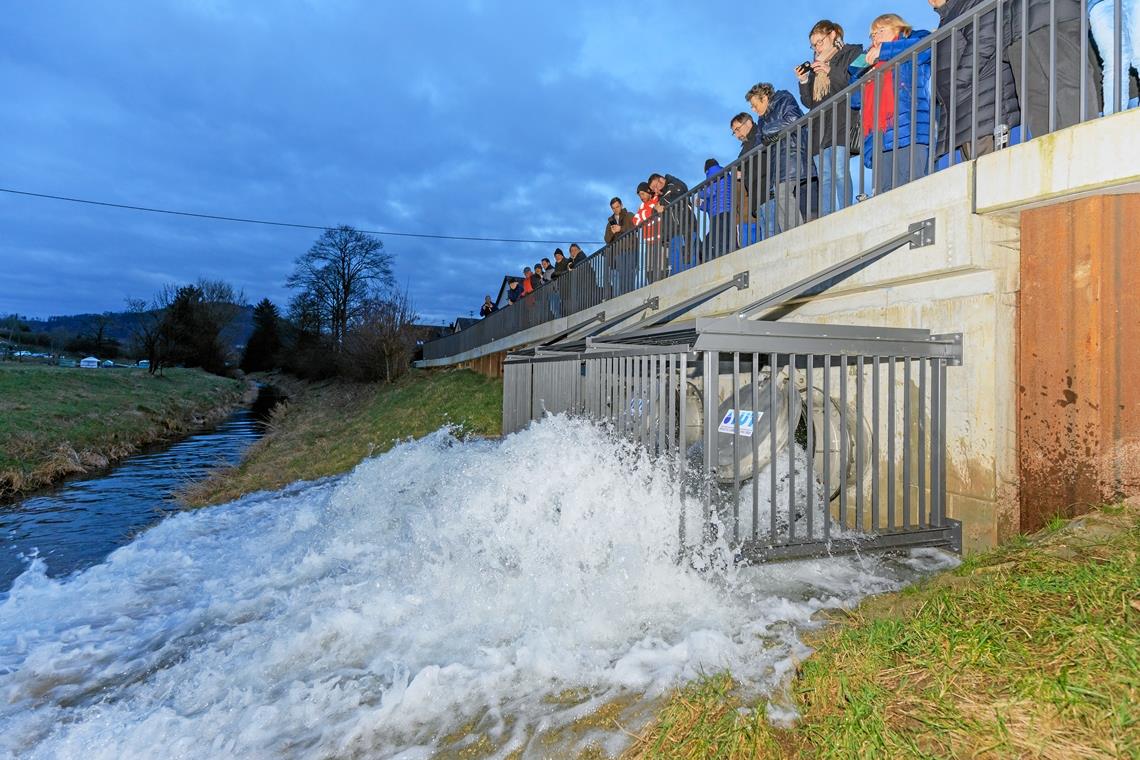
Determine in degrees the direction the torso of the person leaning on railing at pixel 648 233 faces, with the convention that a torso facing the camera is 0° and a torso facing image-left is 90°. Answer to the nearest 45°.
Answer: approximately 45°

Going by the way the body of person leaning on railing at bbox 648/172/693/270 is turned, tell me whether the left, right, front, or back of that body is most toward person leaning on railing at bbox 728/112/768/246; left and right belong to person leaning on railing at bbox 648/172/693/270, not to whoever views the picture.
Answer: left

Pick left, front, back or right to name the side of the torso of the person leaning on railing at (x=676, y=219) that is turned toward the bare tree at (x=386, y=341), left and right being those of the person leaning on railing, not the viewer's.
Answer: right

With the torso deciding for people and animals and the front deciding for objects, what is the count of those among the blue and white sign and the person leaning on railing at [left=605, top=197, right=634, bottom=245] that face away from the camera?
0

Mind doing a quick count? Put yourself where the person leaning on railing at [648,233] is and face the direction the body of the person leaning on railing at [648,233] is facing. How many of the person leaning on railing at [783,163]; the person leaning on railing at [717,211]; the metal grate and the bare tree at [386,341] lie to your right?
1

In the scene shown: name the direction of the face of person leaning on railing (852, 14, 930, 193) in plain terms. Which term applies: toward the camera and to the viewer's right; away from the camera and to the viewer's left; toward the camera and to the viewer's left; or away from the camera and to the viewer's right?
toward the camera and to the viewer's left

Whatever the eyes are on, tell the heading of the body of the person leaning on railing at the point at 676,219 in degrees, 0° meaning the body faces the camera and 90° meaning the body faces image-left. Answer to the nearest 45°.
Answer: approximately 45°

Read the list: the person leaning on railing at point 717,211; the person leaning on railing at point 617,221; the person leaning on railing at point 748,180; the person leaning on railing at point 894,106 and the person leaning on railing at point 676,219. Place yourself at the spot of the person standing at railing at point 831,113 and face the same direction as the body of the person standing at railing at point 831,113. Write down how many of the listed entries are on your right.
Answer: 4
